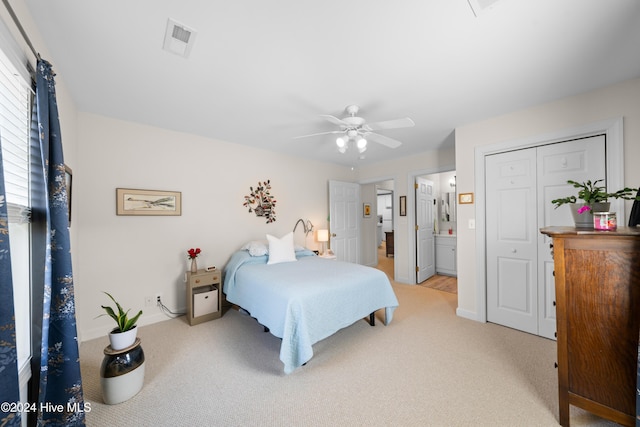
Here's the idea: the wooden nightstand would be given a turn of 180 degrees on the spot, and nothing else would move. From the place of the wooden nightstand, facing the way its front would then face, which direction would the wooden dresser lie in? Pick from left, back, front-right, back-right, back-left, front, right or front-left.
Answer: back

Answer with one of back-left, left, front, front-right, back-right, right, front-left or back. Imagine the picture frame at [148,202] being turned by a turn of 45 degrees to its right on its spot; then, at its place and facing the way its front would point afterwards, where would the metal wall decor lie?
left

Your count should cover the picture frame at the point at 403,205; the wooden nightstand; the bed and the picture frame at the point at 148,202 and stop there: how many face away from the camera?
0

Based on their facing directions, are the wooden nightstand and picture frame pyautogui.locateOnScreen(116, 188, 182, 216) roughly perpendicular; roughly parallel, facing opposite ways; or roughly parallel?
roughly parallel

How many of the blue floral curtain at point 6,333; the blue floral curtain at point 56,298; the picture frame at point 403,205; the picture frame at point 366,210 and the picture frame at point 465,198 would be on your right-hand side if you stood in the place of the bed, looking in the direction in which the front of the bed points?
2

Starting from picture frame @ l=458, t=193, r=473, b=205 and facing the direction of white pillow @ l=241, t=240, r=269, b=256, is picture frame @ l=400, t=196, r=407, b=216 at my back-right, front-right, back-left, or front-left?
front-right

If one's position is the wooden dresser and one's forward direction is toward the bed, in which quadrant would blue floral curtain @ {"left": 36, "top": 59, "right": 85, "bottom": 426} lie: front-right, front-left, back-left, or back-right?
front-left

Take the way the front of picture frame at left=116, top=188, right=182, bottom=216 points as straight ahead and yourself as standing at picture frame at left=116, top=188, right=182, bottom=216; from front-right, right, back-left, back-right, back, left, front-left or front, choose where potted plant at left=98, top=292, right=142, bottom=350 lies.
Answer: front-right

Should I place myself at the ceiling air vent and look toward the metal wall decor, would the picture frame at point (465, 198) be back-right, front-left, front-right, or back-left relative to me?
front-right

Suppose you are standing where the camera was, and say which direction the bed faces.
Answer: facing the viewer and to the right of the viewer

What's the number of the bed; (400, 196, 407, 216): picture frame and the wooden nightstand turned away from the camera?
0

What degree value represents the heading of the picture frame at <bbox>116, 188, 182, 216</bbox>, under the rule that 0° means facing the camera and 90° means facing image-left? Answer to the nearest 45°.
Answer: approximately 315°

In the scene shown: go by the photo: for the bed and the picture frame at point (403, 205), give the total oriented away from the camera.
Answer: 0

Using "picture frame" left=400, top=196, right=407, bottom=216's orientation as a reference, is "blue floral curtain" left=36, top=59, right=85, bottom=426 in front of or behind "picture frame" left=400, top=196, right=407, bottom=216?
in front
